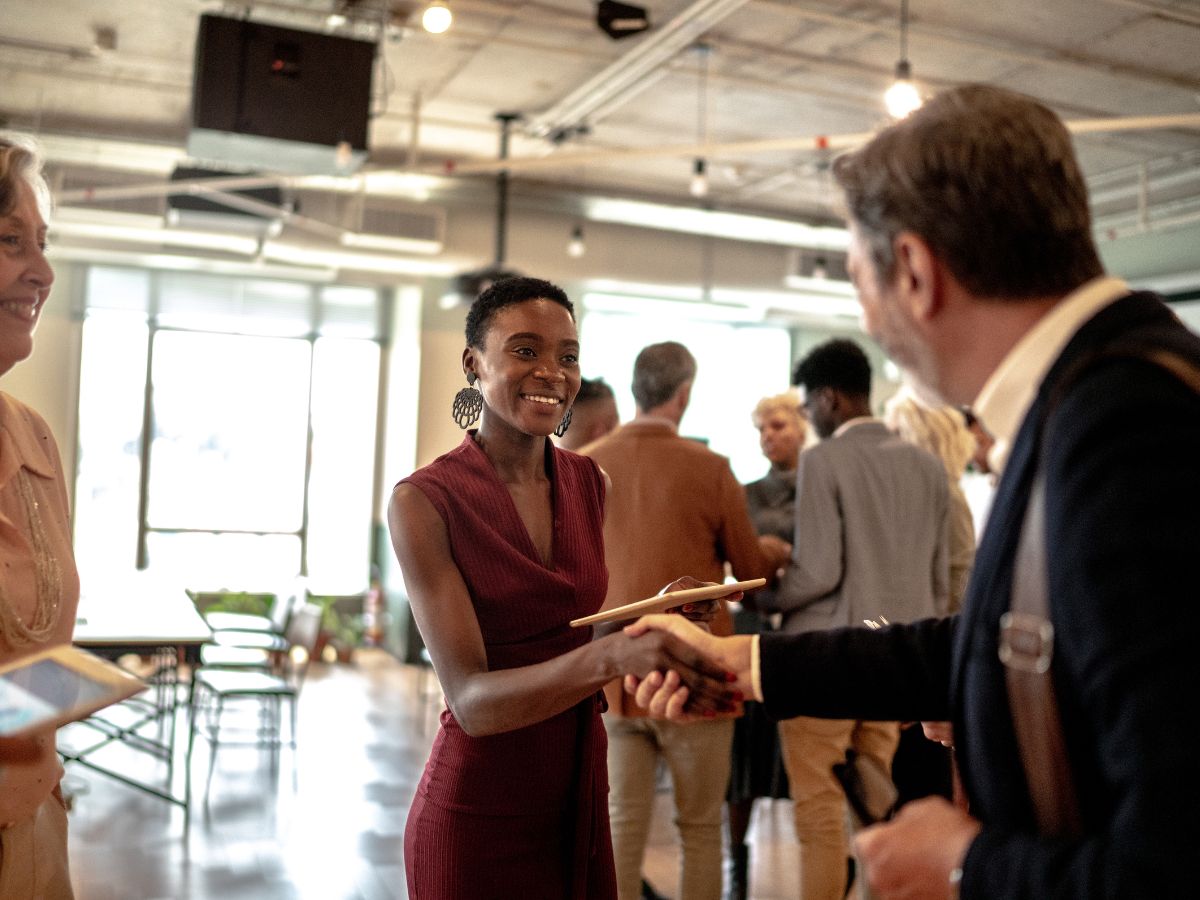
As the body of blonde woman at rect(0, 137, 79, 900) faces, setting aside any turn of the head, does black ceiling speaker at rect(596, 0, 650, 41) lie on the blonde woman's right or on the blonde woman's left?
on the blonde woman's left

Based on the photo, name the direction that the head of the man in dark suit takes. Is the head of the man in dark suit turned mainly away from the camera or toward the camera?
away from the camera

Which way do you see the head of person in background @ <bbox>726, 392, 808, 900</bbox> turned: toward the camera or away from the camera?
toward the camera

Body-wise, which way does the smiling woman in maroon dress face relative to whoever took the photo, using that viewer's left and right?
facing the viewer and to the right of the viewer

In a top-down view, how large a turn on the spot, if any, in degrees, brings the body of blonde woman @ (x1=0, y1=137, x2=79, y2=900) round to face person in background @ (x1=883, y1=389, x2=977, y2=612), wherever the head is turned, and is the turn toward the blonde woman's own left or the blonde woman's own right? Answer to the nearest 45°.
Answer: approximately 90° to the blonde woman's own left

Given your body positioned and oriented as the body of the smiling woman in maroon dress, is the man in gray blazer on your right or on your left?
on your left

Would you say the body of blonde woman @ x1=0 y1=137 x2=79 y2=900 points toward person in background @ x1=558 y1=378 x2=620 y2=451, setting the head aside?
no

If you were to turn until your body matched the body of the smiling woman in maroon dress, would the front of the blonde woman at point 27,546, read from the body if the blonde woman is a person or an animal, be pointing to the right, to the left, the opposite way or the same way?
the same way

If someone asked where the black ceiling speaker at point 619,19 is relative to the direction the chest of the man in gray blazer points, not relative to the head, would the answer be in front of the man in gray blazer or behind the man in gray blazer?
in front

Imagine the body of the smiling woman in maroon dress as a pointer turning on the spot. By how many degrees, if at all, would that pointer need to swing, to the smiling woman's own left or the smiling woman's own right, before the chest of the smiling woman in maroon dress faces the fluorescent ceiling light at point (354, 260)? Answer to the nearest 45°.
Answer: approximately 135° to the smiling woman's own left

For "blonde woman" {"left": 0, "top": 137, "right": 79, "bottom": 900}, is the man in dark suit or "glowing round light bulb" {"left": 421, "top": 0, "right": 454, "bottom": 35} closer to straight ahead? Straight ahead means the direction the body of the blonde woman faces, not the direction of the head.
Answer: the man in dark suit

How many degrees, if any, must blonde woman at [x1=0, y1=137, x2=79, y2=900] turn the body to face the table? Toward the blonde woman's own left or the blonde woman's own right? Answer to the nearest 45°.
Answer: approximately 135° to the blonde woman's own left

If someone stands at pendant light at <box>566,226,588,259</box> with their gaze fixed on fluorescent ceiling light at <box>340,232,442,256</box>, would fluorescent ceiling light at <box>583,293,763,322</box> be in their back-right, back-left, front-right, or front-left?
back-right

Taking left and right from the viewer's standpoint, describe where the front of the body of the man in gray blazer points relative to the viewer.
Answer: facing away from the viewer and to the left of the viewer

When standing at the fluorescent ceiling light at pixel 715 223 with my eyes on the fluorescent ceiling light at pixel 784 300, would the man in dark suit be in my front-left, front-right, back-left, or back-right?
back-right

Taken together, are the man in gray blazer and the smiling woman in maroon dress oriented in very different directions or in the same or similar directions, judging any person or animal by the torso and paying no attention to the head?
very different directions
